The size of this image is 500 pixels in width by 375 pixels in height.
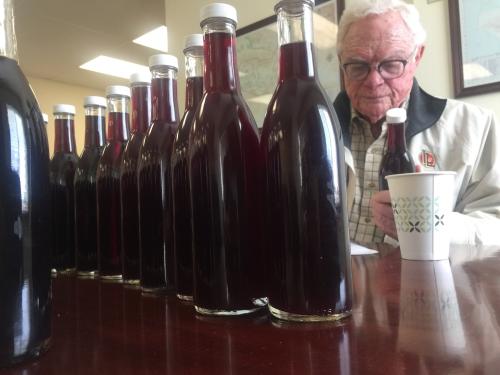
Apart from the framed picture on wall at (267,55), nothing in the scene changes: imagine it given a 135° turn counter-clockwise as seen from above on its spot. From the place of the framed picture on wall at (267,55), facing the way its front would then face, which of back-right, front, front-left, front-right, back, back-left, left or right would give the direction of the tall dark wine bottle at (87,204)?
right

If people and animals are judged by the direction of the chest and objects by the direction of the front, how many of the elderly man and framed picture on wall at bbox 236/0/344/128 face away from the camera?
0

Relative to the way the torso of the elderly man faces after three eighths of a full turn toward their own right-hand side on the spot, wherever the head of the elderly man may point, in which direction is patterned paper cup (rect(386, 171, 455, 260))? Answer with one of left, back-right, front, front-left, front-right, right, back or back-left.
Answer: back

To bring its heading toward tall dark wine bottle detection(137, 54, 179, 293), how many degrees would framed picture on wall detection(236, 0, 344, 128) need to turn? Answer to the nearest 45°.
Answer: approximately 45° to its left

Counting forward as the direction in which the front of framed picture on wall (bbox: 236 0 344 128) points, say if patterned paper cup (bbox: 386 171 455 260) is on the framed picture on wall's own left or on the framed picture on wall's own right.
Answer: on the framed picture on wall's own left

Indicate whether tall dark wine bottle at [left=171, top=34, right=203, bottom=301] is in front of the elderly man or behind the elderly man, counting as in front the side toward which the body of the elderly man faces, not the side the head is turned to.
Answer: in front

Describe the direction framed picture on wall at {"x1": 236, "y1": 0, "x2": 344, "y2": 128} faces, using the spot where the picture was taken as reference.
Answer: facing the viewer and to the left of the viewer
